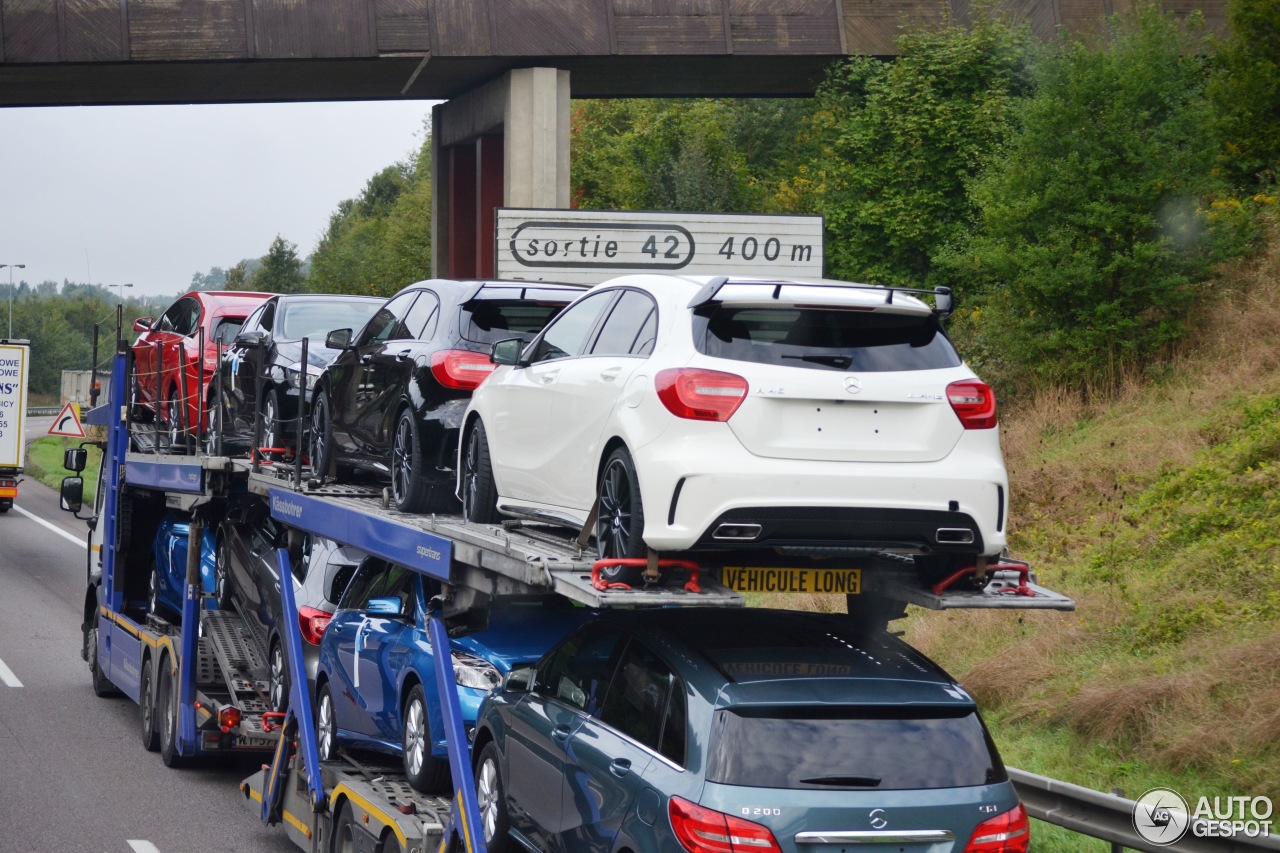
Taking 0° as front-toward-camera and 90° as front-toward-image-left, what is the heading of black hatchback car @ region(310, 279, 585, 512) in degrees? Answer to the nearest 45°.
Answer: approximately 135°

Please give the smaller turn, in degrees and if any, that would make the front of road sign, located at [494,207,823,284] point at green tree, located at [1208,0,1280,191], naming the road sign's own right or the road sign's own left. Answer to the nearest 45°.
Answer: approximately 90° to the road sign's own left

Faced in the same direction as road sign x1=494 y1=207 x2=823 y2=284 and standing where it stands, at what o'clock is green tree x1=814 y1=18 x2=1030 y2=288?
The green tree is roughly at 7 o'clock from the road sign.

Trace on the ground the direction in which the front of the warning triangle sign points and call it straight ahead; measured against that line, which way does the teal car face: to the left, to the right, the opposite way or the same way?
the opposite way

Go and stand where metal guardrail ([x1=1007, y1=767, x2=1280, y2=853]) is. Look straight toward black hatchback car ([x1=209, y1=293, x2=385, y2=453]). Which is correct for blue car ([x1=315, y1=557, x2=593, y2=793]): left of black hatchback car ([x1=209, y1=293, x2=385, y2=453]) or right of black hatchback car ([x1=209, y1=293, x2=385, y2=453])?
left

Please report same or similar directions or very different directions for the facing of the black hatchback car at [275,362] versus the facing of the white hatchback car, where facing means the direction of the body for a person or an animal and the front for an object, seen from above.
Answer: very different directions

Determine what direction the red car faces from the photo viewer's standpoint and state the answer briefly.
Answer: facing away from the viewer and to the left of the viewer

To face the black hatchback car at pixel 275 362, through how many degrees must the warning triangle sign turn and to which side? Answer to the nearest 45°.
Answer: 0° — it already faces it

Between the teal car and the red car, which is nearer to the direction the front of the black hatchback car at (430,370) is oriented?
the red car

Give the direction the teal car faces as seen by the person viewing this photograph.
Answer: facing away from the viewer and to the left of the viewer

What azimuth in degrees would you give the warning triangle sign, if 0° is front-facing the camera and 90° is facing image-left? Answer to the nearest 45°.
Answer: approximately 0°
